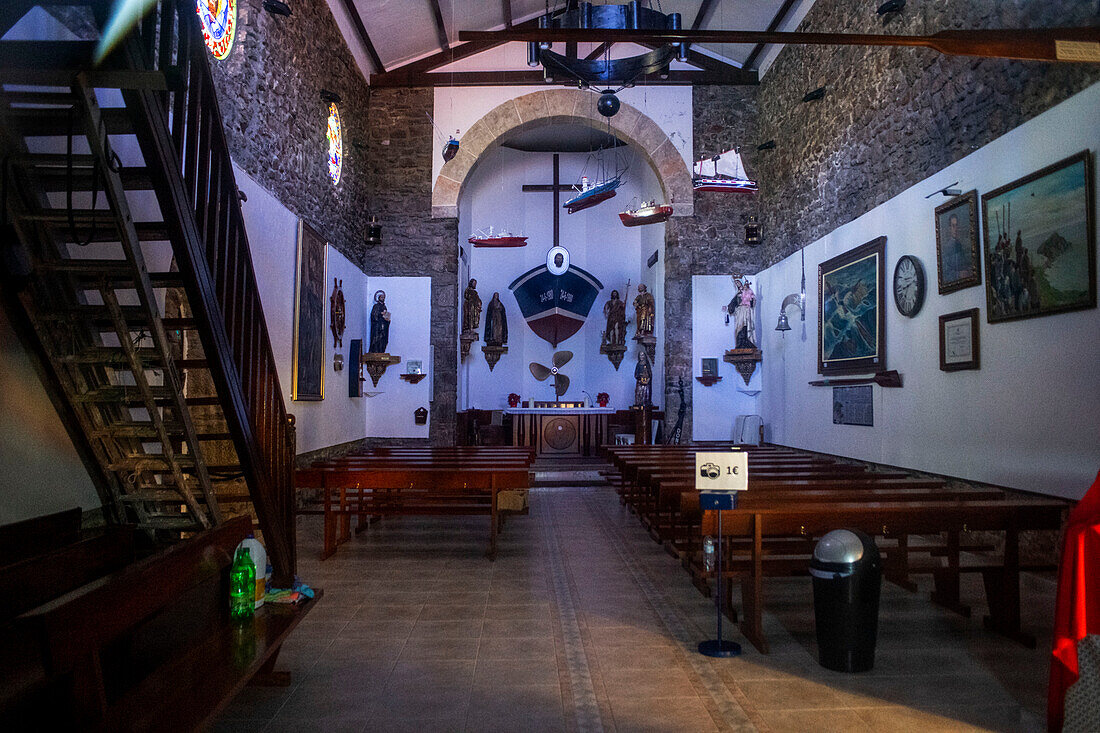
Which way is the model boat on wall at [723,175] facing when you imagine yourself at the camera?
facing to the right of the viewer

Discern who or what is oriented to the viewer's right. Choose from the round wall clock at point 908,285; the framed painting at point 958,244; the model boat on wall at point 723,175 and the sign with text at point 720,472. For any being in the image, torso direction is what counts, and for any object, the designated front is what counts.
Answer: the model boat on wall

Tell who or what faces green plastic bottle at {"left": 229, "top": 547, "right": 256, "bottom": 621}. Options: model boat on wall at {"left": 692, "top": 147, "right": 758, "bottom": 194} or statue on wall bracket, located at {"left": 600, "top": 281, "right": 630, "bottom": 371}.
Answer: the statue on wall bracket

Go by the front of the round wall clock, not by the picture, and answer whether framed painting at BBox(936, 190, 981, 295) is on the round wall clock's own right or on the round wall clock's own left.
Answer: on the round wall clock's own left

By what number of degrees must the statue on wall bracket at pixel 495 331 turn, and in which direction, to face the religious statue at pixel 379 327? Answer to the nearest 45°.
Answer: approximately 45° to its right

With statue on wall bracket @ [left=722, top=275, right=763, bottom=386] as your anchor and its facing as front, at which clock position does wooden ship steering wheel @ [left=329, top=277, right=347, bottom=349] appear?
The wooden ship steering wheel is roughly at 2 o'clock from the statue on wall bracket.

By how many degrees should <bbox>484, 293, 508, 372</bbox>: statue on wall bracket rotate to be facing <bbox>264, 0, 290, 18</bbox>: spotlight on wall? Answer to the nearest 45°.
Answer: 0° — it already faces it

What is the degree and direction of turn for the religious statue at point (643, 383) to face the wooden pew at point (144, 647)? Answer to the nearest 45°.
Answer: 0° — it already faces it

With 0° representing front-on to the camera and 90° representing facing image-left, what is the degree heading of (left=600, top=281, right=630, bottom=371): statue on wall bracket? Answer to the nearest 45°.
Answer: approximately 0°

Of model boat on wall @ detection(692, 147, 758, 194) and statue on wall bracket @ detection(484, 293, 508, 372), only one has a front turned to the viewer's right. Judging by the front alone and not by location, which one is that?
the model boat on wall

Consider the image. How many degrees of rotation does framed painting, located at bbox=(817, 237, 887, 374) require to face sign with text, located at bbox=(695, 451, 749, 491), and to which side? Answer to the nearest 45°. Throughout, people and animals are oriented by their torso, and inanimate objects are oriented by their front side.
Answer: approximately 45° to its left
